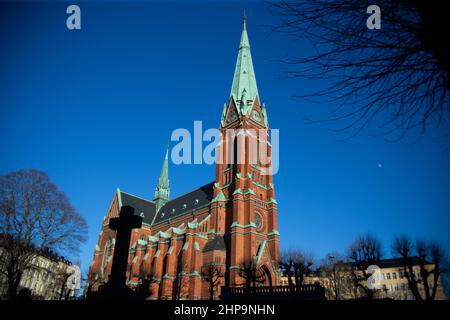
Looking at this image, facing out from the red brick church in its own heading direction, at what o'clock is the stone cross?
The stone cross is roughly at 2 o'clock from the red brick church.

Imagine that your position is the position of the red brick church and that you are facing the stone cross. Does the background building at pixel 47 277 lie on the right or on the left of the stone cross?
right

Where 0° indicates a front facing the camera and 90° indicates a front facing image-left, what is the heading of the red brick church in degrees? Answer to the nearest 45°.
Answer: approximately 315°

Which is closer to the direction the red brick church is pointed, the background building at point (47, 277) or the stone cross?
the stone cross
